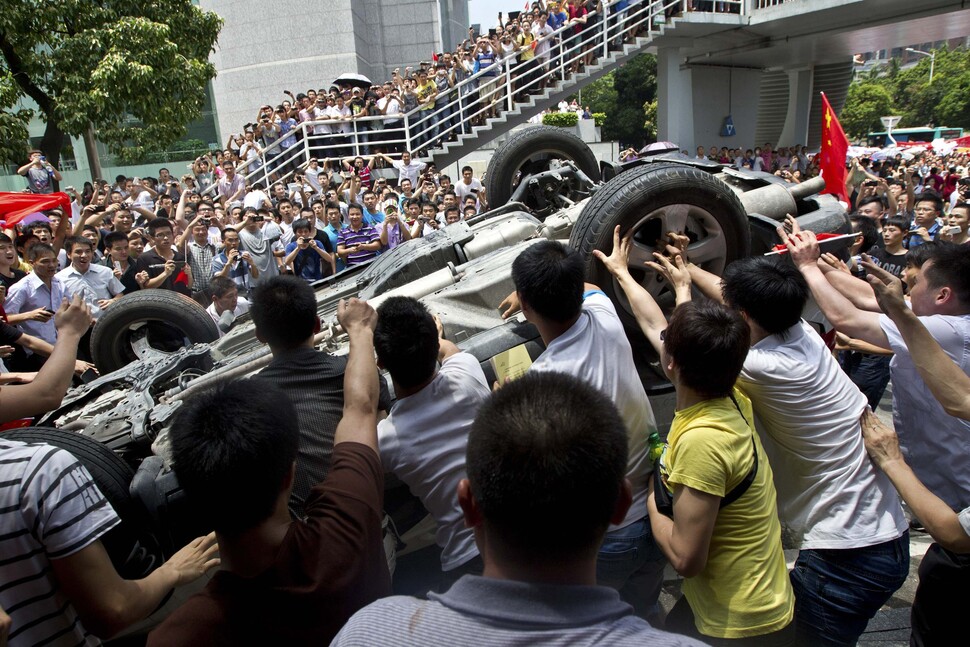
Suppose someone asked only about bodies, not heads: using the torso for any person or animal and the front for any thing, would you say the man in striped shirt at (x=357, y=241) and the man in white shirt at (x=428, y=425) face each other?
yes

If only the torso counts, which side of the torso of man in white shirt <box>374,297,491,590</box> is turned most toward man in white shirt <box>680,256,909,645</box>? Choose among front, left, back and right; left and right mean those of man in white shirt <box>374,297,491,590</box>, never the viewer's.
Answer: right

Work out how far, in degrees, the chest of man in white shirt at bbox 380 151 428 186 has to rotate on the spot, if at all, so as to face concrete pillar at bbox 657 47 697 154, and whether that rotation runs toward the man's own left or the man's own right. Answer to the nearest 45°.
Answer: approximately 135° to the man's own left

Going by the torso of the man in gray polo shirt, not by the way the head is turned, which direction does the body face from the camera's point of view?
away from the camera

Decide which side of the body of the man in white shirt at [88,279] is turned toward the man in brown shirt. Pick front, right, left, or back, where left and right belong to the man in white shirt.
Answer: front

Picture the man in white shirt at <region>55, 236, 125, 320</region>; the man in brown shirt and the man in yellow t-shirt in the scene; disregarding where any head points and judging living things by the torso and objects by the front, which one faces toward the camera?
the man in white shirt

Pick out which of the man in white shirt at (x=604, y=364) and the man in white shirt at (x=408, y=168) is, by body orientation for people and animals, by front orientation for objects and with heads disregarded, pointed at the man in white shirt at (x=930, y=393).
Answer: the man in white shirt at (x=408, y=168)

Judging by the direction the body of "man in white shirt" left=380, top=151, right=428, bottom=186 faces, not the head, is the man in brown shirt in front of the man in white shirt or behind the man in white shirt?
in front

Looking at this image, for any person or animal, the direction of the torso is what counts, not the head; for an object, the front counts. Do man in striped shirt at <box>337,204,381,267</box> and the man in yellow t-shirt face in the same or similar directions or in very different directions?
very different directions

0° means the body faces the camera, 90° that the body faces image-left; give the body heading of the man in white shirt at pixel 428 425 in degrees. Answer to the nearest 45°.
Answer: approximately 180°

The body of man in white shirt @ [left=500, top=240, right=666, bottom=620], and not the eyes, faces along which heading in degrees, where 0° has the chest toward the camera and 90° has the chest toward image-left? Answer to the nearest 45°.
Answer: approximately 135°
